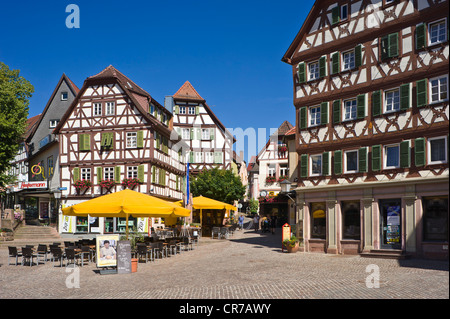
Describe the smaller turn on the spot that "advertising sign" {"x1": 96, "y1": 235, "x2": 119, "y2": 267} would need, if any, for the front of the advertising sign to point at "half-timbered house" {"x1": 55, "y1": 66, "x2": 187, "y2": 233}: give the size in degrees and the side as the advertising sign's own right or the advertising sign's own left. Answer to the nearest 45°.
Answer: approximately 180°

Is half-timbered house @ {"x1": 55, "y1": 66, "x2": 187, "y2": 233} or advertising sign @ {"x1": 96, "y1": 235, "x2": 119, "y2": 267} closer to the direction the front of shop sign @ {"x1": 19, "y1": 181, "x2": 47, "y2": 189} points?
the advertising sign

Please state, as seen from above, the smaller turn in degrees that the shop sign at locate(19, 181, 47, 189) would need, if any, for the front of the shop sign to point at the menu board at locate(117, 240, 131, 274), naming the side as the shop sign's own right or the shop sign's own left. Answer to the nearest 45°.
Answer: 0° — it already faces it

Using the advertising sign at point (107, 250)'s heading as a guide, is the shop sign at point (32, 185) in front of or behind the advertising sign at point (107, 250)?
behind

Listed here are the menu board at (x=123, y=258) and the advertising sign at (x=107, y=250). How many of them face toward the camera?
2

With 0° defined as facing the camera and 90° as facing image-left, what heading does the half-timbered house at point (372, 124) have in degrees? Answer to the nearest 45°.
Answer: approximately 45°

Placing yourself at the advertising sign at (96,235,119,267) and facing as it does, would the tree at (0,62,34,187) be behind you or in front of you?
behind

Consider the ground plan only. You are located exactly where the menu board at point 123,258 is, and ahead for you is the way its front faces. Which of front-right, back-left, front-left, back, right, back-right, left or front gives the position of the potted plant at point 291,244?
back-left
